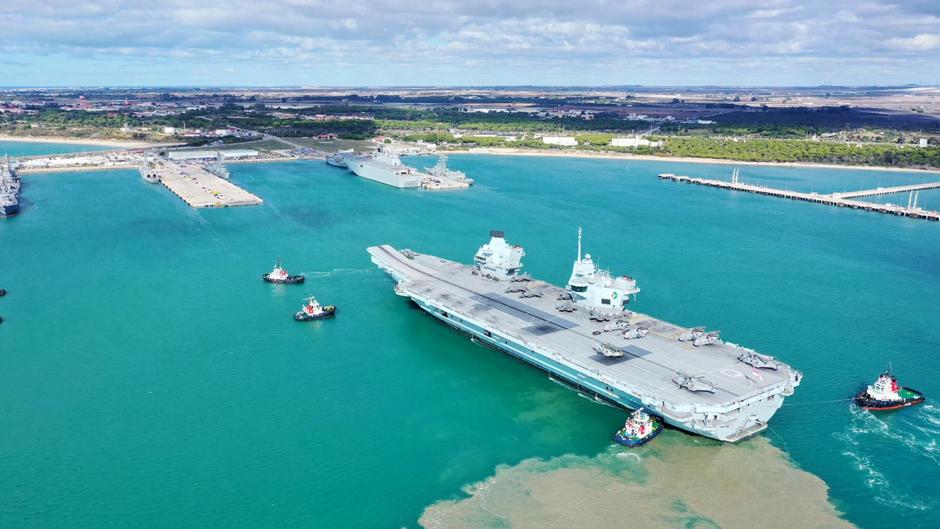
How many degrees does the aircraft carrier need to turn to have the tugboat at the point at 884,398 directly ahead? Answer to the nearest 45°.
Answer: approximately 135° to its right

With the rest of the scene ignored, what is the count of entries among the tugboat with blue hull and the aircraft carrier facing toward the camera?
0

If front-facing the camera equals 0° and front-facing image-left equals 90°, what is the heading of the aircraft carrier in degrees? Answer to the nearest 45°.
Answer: approximately 135°
